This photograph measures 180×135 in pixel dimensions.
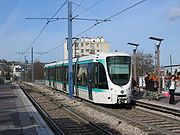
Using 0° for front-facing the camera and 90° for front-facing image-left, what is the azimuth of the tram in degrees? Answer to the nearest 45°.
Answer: approximately 315°
